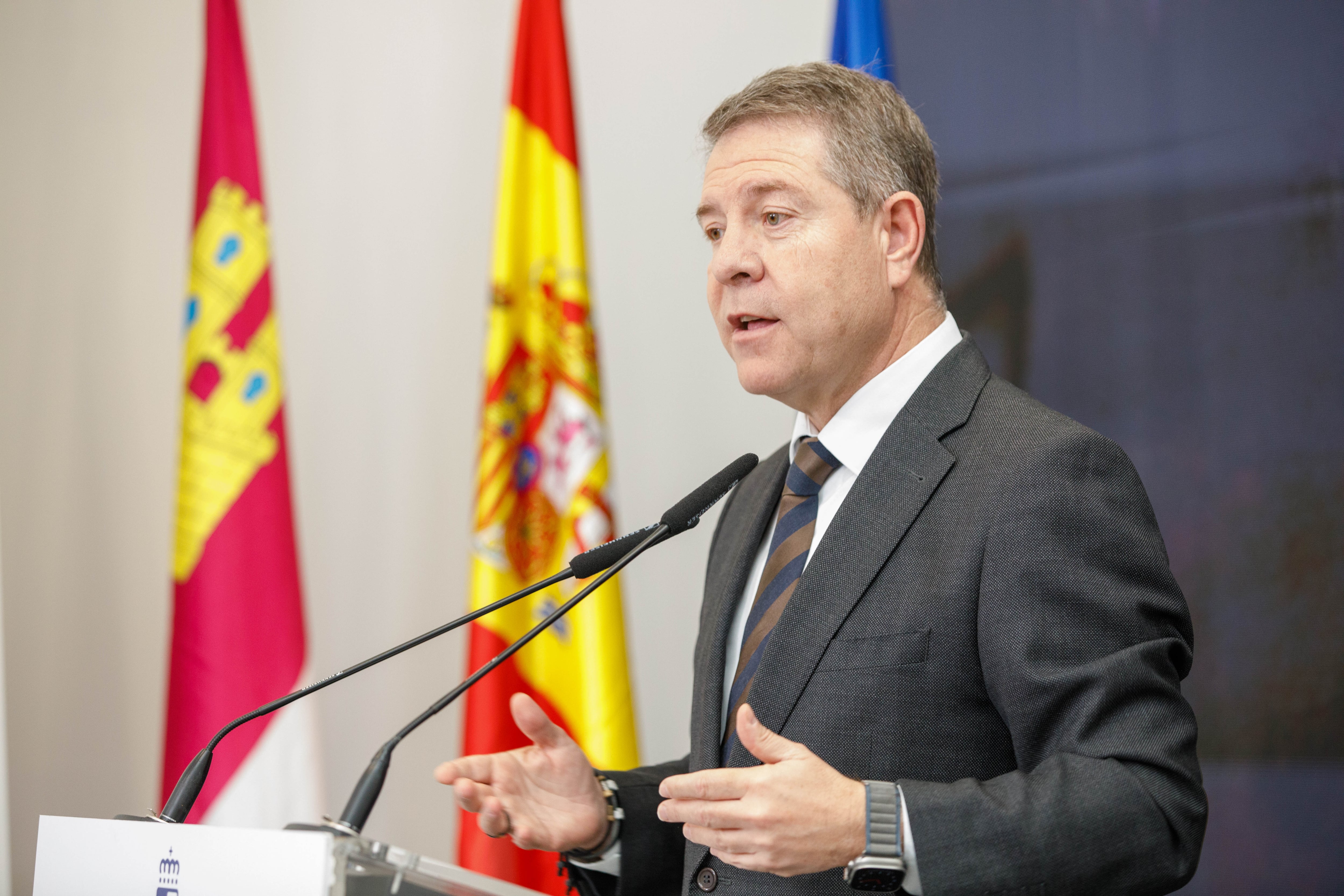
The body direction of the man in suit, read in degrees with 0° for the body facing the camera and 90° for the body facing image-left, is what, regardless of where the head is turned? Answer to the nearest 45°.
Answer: approximately 45°

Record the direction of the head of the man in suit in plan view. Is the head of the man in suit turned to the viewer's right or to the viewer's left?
to the viewer's left

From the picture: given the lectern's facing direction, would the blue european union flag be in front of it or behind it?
behind

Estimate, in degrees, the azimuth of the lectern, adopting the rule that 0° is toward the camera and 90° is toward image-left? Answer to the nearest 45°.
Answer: approximately 45°

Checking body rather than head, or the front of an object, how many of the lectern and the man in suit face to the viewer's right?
0

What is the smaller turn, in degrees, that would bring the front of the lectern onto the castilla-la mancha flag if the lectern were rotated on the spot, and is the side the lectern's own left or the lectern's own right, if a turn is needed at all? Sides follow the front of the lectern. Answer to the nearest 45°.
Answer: approximately 135° to the lectern's own right

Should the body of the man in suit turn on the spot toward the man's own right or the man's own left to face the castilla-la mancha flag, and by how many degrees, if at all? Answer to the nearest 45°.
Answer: approximately 90° to the man's own right

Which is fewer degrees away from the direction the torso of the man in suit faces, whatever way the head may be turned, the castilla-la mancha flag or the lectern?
the lectern
